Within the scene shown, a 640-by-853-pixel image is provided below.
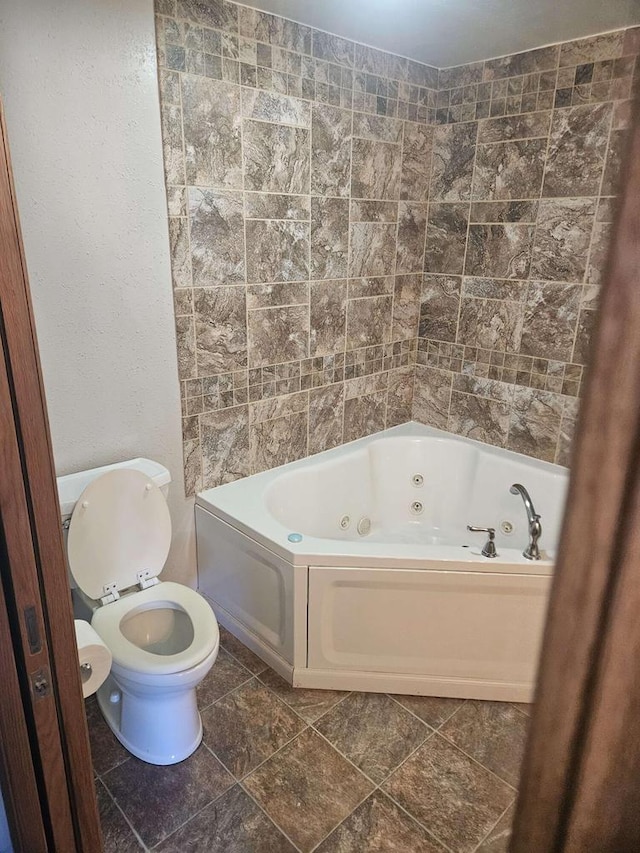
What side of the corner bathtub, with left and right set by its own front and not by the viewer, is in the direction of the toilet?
right

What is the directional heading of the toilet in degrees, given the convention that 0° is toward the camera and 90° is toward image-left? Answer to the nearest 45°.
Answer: approximately 315°

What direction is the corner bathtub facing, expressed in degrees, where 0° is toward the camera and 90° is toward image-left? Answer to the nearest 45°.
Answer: approximately 0°
